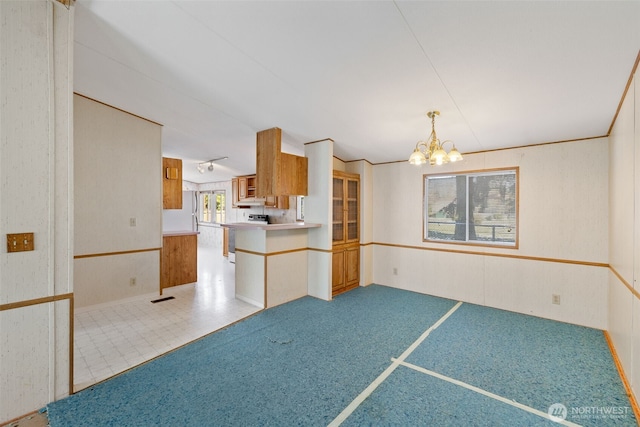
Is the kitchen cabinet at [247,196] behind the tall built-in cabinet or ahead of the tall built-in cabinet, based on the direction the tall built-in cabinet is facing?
behind

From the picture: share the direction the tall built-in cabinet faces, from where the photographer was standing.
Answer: facing the viewer and to the right of the viewer

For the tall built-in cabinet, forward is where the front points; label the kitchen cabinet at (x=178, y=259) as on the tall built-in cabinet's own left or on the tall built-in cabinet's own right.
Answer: on the tall built-in cabinet's own right

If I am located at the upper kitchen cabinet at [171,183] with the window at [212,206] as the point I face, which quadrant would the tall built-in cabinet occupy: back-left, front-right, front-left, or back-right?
back-right

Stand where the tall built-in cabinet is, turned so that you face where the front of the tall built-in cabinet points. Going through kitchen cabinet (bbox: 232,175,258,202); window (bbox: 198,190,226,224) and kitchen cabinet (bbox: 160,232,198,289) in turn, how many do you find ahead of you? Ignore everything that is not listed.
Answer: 0

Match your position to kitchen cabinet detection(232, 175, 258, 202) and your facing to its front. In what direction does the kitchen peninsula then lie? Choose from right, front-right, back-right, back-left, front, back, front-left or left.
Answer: front-left

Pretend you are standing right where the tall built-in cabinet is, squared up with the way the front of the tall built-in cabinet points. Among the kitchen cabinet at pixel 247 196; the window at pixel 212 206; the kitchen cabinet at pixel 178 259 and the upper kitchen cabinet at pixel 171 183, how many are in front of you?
0

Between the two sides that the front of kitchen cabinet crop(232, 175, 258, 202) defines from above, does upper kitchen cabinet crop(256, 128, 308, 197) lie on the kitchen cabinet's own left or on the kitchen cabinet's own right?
on the kitchen cabinet's own left

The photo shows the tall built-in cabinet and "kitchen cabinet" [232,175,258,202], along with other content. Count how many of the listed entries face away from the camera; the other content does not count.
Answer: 0

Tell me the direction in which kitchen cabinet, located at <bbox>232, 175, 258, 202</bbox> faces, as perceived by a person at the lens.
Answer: facing the viewer and to the left of the viewer

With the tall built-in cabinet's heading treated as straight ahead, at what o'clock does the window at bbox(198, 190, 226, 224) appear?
The window is roughly at 6 o'clock from the tall built-in cabinet.

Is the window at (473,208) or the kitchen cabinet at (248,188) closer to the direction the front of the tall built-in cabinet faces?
the window

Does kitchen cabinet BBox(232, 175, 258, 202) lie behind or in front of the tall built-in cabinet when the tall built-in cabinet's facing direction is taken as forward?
behind

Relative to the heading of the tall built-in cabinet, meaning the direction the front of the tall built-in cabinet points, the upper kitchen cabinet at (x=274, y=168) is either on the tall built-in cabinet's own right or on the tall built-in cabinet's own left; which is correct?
on the tall built-in cabinet's own right

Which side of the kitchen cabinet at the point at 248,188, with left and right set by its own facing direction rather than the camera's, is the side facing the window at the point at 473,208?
left

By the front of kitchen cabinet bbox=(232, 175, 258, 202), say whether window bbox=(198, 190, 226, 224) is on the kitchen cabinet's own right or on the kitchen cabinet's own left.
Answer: on the kitchen cabinet's own right

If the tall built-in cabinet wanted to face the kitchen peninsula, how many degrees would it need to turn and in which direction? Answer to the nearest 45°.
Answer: approximately 90° to its right
